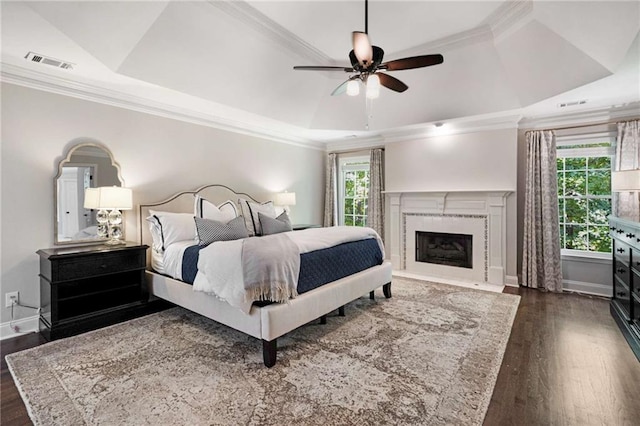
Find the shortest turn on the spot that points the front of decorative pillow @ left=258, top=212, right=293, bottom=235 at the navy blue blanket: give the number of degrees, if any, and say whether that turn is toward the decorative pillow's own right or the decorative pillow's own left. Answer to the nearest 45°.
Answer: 0° — it already faces it

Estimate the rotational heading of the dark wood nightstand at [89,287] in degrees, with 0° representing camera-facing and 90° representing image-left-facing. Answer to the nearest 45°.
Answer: approximately 315°

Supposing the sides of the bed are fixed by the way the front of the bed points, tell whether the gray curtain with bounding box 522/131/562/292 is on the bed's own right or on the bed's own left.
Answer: on the bed's own left

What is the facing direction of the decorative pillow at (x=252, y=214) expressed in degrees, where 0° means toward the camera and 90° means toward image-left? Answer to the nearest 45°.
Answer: approximately 315°

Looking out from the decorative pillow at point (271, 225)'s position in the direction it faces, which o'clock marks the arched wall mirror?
The arched wall mirror is roughly at 4 o'clock from the decorative pillow.

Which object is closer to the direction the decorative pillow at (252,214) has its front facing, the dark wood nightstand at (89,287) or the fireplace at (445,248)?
the fireplace

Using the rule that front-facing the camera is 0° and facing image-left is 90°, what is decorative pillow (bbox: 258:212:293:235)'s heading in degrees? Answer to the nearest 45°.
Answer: approximately 315°

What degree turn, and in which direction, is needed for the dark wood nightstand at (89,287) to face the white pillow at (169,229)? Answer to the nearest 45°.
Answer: approximately 45° to its left

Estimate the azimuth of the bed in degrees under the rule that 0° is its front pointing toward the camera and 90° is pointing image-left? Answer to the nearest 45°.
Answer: approximately 315°

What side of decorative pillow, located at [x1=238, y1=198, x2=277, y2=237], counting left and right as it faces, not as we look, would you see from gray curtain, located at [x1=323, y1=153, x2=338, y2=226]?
left

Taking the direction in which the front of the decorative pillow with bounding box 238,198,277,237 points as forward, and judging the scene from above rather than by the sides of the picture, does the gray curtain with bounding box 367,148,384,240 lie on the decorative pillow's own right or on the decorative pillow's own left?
on the decorative pillow's own left
